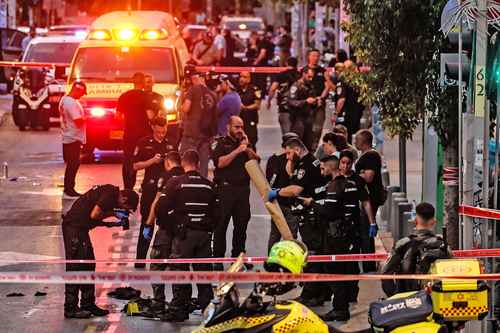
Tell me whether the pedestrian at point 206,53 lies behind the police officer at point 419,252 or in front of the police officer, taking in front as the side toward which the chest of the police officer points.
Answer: in front

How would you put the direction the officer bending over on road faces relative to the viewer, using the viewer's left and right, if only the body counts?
facing to the right of the viewer

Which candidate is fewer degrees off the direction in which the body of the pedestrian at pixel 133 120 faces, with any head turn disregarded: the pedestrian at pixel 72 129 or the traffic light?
the pedestrian

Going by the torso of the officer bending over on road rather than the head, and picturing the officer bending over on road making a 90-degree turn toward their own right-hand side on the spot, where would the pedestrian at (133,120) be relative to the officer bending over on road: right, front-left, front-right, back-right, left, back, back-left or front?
back

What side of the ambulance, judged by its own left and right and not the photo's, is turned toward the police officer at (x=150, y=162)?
front

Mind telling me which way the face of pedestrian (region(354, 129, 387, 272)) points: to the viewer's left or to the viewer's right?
to the viewer's left

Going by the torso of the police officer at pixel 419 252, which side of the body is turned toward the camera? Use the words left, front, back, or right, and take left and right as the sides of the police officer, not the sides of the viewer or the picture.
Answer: back

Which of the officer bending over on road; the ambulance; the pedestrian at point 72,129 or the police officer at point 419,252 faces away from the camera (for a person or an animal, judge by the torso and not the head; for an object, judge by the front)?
the police officer

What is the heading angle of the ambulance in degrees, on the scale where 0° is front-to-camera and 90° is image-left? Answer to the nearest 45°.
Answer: approximately 0°

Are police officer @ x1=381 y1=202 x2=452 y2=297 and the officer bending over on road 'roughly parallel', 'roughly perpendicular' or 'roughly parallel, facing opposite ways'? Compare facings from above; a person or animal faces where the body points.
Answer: roughly perpendicular
